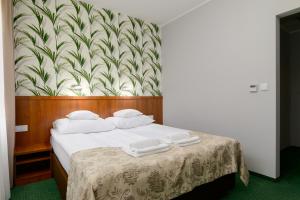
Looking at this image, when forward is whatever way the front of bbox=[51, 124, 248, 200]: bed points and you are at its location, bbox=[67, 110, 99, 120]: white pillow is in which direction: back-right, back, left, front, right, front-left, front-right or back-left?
back

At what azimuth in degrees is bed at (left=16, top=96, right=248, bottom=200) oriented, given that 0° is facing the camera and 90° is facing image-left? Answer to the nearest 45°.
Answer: approximately 315°

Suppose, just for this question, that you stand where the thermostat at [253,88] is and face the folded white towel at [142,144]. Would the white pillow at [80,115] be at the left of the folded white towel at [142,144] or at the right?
right
